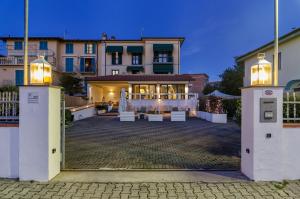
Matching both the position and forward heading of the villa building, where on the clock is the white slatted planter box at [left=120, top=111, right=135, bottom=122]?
The white slatted planter box is roughly at 12 o'clock from the villa building.

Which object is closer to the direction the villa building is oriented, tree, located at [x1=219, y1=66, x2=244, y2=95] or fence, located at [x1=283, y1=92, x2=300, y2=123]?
the fence

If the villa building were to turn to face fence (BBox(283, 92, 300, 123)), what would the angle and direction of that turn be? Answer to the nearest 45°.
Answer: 0° — it already faces it

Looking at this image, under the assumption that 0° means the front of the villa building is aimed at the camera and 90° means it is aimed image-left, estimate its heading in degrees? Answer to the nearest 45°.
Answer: approximately 0°

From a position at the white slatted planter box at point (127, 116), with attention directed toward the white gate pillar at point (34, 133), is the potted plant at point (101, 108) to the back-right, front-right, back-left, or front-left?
back-right

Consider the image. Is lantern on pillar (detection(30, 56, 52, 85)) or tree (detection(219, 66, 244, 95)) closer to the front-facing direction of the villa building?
the lantern on pillar

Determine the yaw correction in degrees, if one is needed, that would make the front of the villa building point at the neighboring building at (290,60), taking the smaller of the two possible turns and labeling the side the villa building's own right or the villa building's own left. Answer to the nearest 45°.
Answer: approximately 45° to the villa building's own left

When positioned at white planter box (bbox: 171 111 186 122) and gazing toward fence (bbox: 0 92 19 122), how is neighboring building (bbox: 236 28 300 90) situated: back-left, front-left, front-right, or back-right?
back-left

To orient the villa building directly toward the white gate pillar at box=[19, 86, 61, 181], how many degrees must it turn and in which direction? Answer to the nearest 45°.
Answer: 0° — it already faces it

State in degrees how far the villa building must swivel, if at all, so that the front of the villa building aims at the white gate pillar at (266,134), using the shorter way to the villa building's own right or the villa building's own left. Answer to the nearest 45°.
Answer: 0° — it already faces it
